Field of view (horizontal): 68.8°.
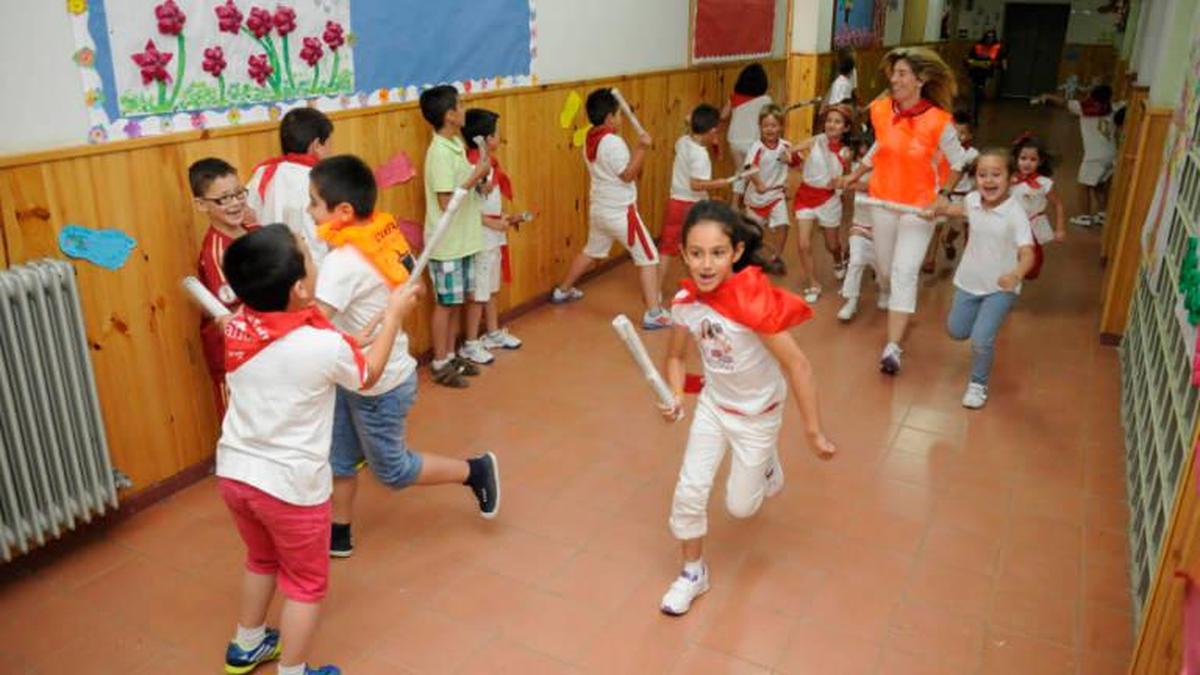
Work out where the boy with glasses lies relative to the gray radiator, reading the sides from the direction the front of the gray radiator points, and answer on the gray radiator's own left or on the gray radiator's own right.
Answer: on the gray radiator's own left

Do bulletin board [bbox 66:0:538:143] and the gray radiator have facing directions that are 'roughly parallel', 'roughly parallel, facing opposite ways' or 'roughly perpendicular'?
roughly parallel

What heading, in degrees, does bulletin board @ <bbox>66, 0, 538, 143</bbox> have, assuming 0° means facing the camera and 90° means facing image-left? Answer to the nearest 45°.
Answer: approximately 315°

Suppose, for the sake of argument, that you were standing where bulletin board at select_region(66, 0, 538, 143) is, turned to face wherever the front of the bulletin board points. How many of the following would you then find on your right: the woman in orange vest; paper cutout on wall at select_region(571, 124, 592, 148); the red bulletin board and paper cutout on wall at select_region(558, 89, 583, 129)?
0

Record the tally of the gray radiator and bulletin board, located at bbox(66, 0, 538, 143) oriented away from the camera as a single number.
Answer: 0

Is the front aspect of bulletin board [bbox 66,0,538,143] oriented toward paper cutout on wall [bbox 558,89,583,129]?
no

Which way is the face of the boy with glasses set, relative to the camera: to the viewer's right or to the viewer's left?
to the viewer's right

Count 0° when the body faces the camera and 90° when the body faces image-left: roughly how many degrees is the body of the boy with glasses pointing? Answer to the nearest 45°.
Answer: approximately 315°

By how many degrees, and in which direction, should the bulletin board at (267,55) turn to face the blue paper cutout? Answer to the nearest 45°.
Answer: approximately 90° to its right

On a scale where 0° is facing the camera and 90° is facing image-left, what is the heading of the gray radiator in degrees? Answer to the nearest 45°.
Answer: approximately 315°

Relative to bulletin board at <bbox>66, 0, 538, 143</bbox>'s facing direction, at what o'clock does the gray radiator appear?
The gray radiator is roughly at 3 o'clock from the bulletin board.

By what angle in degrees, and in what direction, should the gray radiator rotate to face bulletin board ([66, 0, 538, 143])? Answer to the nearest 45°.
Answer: approximately 90° to its left

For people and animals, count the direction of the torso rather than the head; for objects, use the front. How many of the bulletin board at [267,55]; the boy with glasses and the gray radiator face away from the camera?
0

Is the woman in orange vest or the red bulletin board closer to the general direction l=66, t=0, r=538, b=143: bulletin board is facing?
the woman in orange vest

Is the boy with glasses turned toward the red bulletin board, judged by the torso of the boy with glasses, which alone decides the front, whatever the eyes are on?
no
